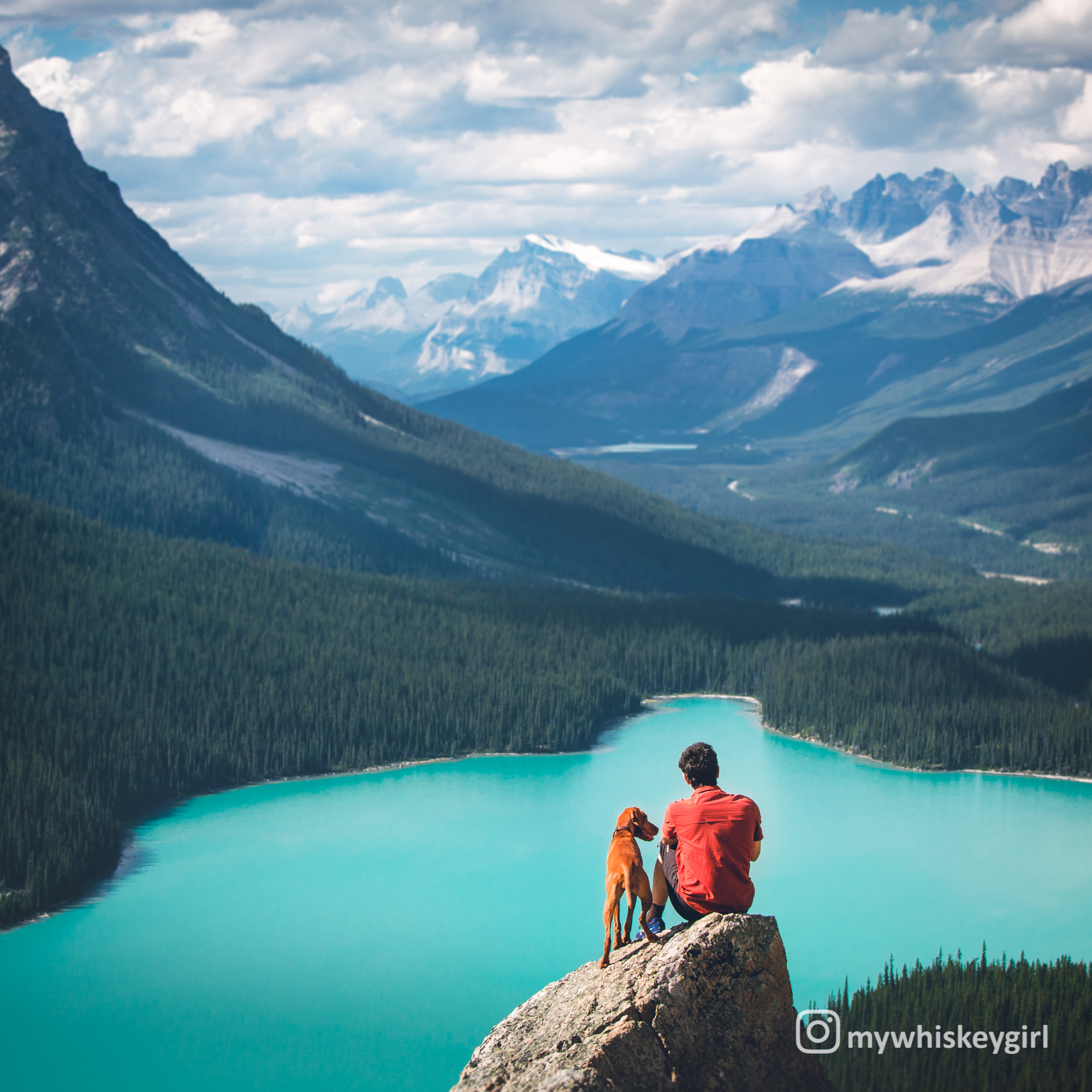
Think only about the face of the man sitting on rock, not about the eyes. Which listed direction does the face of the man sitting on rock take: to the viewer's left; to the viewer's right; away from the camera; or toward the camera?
away from the camera

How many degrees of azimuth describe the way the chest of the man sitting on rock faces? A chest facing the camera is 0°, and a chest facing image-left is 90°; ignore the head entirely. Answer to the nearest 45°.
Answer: approximately 180°

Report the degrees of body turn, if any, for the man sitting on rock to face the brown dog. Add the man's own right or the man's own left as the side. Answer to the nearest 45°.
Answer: approximately 45° to the man's own left

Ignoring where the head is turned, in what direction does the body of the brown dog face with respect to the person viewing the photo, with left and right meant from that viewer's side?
facing away from the viewer

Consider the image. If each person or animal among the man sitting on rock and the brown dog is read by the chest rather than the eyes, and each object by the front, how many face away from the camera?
2
